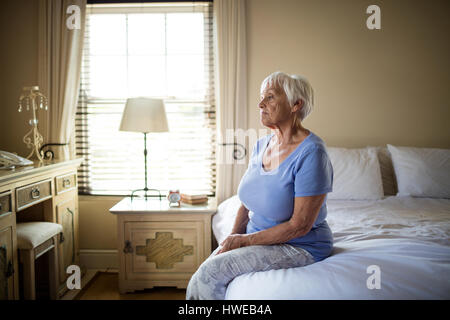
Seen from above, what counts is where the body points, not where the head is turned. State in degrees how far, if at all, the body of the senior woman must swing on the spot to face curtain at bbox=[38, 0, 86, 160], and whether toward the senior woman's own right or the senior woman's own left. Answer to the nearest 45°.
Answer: approximately 90° to the senior woman's own right

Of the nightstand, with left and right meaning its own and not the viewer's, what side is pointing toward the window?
back

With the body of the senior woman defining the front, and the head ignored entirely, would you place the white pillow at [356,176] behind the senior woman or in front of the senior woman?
behind

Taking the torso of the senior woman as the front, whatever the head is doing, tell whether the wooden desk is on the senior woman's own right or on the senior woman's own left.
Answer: on the senior woman's own right

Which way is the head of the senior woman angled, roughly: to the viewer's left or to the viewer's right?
to the viewer's left

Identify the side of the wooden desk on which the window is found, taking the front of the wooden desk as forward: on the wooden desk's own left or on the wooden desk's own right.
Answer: on the wooden desk's own left

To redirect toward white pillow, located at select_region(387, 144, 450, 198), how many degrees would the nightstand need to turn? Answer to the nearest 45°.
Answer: approximately 90° to its left
